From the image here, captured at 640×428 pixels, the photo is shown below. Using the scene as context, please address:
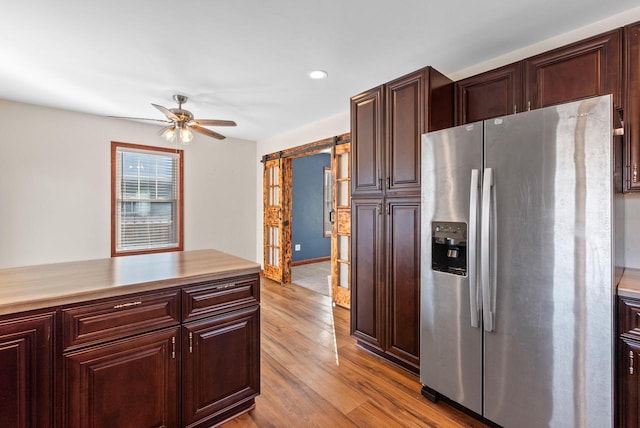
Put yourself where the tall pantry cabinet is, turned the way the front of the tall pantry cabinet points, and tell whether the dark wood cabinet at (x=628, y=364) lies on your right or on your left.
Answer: on your left

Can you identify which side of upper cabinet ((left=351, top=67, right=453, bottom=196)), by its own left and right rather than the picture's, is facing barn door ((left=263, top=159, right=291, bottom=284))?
right

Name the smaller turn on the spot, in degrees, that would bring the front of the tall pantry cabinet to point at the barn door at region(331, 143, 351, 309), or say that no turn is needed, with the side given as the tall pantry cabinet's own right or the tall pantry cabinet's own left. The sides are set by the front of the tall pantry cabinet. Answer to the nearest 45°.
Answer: approximately 90° to the tall pantry cabinet's own right

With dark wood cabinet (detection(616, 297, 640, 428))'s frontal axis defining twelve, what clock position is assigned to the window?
The window is roughly at 1 o'clock from the dark wood cabinet.

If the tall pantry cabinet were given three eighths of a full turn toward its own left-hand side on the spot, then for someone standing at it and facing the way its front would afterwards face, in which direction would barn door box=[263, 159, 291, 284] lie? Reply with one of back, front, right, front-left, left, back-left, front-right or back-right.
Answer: back-left

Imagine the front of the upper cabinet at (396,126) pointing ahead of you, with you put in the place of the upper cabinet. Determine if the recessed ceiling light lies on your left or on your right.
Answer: on your right

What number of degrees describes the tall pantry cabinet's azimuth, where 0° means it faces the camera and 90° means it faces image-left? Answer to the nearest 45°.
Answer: approximately 45°

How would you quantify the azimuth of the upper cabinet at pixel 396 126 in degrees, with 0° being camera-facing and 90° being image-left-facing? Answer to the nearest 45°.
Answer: approximately 45°
